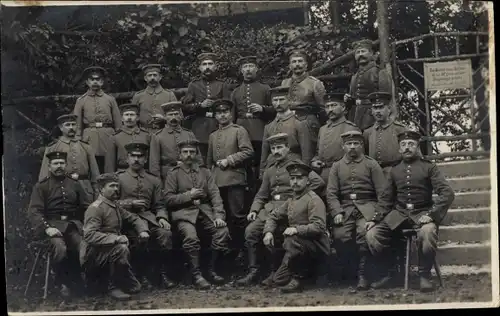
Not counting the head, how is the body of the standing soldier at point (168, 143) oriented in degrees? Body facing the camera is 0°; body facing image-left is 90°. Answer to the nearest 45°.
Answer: approximately 0°

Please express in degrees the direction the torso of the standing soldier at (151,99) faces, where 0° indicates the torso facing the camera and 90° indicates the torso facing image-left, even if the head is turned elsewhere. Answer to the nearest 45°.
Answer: approximately 0°

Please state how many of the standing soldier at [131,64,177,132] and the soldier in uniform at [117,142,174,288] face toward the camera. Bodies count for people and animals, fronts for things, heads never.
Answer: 2

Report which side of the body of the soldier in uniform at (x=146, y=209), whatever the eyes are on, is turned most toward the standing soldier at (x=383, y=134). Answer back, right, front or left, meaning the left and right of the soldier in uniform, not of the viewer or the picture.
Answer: left

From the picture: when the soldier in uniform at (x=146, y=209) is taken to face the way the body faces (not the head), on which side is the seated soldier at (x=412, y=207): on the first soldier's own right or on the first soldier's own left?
on the first soldier's own left
